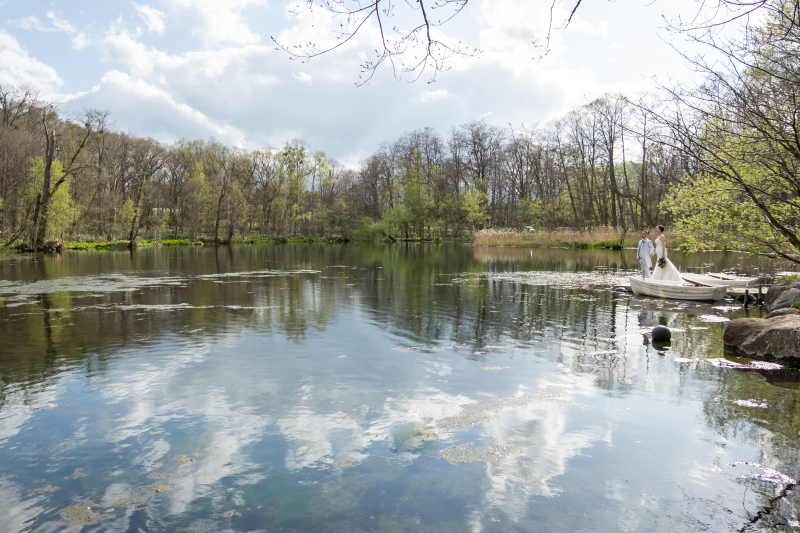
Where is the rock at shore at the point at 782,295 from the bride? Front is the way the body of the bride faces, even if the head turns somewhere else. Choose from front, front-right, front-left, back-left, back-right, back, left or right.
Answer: left

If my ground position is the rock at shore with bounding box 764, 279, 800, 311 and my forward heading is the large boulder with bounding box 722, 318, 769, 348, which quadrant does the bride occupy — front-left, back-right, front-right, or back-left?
back-right

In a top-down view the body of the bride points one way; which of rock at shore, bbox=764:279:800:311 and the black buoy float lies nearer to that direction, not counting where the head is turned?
the black buoy float

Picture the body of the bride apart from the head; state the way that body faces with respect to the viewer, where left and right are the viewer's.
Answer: facing the viewer and to the left of the viewer

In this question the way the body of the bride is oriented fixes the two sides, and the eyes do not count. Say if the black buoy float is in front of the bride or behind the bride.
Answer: in front
